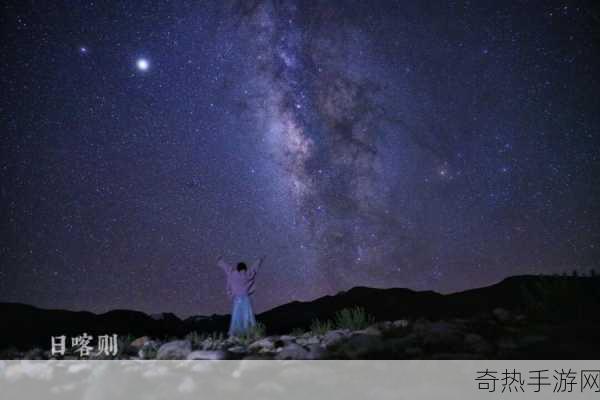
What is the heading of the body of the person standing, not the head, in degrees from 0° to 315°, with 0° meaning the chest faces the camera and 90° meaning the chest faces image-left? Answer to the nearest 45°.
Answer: approximately 180°

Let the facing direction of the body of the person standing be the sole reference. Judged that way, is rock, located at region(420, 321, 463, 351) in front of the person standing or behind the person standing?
behind

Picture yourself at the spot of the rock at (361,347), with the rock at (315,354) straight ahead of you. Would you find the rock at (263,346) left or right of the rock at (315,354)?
right

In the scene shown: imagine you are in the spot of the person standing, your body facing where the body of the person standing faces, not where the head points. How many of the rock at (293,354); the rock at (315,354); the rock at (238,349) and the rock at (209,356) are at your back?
4

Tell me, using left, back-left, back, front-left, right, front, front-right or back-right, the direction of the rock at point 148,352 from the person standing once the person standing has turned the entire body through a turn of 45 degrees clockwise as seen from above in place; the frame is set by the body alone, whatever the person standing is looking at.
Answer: back

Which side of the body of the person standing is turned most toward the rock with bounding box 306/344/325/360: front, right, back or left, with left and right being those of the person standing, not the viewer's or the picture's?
back

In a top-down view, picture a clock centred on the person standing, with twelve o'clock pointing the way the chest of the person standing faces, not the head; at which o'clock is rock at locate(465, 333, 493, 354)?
The rock is roughly at 5 o'clock from the person standing.

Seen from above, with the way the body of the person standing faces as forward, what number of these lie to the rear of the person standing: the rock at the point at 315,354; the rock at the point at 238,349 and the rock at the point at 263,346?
3

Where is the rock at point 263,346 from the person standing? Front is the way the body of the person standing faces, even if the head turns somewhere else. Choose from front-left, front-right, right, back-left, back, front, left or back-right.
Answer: back

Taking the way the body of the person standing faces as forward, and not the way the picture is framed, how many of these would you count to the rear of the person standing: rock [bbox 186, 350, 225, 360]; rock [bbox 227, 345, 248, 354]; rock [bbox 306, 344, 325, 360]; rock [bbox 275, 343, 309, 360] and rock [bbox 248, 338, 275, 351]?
5

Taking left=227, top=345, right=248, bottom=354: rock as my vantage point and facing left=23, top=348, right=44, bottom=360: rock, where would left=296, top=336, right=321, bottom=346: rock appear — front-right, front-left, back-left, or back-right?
back-right

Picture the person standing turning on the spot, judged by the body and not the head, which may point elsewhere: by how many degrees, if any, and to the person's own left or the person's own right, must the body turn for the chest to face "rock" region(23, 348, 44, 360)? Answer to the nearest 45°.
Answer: approximately 90° to the person's own left

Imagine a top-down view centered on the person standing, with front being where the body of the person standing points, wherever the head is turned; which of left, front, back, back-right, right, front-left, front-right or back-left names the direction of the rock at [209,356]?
back

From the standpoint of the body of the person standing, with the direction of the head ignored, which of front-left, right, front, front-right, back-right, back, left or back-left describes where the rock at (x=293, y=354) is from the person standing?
back
